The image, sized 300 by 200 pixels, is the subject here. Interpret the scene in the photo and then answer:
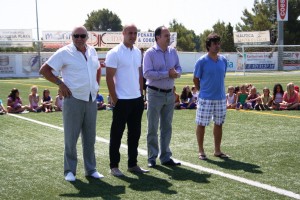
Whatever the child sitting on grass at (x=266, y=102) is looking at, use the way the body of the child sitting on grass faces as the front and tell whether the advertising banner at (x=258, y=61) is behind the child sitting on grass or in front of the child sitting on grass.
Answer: behind

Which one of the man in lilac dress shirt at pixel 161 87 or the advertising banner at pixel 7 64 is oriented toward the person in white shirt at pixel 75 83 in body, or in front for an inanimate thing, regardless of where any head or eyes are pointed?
the advertising banner

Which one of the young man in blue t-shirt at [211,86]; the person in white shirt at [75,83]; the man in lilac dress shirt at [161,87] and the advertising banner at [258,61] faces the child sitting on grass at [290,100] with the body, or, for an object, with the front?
the advertising banner

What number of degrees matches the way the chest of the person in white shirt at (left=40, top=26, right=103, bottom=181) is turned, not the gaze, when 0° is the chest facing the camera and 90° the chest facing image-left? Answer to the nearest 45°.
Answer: approximately 315°

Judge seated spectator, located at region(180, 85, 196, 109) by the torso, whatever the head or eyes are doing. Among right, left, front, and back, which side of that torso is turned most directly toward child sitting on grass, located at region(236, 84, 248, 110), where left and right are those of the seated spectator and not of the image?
left

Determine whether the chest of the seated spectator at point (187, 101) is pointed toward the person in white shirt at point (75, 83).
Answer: yes

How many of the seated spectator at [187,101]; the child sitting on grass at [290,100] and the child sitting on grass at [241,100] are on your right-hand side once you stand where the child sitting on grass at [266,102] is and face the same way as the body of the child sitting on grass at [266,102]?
2
